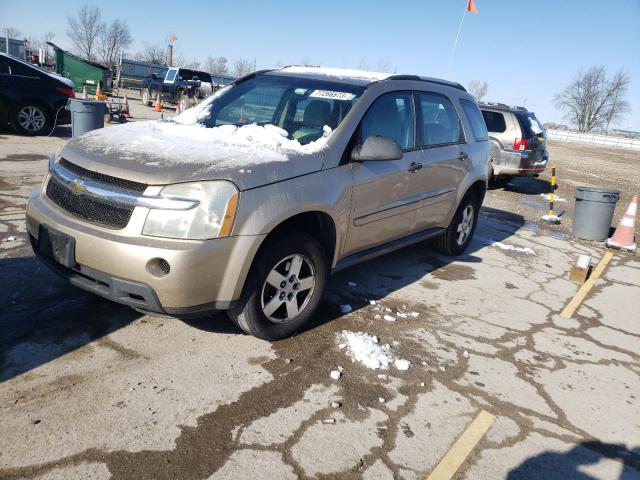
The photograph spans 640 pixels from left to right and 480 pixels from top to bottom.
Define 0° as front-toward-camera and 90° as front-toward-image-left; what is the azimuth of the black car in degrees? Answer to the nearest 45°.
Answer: approximately 90°

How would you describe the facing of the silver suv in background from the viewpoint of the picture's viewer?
facing away from the viewer and to the left of the viewer

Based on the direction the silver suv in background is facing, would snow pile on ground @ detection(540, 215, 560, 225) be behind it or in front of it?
behind

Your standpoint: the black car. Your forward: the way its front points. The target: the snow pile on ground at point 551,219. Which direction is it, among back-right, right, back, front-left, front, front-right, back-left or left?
back-left

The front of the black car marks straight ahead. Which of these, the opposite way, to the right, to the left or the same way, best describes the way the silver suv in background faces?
to the right

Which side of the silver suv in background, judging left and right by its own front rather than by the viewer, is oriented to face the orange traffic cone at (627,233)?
back

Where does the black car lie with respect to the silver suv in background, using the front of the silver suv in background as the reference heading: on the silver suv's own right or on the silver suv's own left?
on the silver suv's own left

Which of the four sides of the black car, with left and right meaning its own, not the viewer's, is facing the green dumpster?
right

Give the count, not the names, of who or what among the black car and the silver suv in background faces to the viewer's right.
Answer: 0

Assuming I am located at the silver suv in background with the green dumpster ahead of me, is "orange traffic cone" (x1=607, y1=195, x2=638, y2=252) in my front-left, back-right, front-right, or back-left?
back-left

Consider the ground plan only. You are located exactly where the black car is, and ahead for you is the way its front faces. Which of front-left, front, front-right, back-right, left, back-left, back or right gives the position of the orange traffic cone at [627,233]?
back-left

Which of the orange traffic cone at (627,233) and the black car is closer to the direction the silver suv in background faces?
the black car
